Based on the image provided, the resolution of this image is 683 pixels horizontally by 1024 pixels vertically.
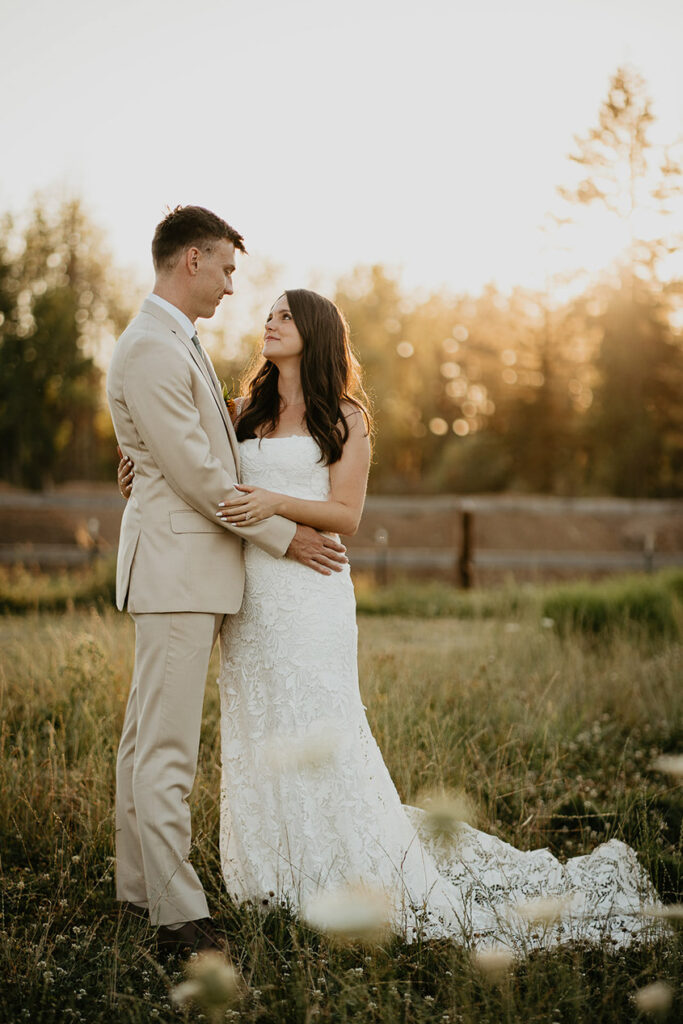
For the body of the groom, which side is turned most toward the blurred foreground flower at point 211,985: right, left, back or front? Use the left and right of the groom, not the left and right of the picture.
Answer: right

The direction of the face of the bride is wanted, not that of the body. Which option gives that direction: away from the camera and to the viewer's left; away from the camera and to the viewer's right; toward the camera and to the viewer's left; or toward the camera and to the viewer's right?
toward the camera and to the viewer's left

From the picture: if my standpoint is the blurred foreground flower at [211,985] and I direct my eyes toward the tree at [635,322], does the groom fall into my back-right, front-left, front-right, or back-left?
front-left

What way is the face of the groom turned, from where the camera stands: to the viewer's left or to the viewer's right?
to the viewer's right

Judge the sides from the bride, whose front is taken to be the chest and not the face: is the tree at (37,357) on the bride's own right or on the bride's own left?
on the bride's own right

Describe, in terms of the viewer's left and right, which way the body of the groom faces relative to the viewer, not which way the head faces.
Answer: facing to the right of the viewer

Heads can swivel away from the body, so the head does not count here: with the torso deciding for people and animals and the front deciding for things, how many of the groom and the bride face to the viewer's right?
1

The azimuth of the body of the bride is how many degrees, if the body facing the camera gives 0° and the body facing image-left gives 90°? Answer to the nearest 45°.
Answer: approximately 45°

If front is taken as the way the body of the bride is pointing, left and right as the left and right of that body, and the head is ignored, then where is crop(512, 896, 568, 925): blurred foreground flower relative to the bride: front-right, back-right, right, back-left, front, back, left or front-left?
left
